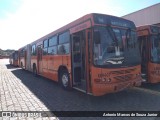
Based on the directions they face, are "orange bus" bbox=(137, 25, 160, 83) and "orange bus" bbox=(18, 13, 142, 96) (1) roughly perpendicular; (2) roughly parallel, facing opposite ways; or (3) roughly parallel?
roughly parallel

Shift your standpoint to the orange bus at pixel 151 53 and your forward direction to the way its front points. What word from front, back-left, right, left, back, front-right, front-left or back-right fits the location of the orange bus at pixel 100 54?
right

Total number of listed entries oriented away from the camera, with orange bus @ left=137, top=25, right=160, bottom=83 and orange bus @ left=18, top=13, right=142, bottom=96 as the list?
0

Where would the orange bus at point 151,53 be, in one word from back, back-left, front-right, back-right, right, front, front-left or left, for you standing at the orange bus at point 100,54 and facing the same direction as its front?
left

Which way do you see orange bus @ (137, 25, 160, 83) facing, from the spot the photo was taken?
facing the viewer and to the right of the viewer

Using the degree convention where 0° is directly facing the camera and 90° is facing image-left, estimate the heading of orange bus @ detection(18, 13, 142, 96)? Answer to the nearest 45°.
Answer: approximately 315°
